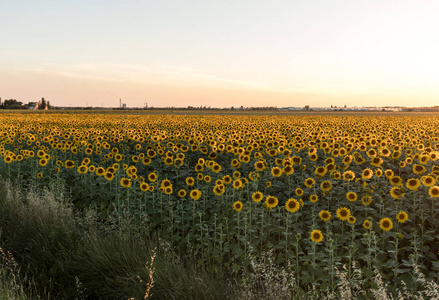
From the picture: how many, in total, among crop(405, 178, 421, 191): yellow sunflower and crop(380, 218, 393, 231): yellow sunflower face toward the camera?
2

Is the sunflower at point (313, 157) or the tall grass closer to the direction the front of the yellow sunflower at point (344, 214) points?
the tall grass

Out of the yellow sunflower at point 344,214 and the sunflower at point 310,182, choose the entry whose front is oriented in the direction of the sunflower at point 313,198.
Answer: the sunflower at point 310,182

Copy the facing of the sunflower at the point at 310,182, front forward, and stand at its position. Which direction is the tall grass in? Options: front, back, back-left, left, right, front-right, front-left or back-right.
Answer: front-right

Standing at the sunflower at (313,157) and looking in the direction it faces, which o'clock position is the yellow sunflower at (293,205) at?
The yellow sunflower is roughly at 12 o'clock from the sunflower.

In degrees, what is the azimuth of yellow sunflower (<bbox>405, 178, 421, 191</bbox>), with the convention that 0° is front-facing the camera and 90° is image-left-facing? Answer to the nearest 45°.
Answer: approximately 0°

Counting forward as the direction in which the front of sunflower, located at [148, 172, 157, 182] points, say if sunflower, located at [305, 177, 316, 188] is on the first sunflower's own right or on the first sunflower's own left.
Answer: on the first sunflower's own left

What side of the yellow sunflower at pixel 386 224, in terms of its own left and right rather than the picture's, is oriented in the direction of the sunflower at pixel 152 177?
right

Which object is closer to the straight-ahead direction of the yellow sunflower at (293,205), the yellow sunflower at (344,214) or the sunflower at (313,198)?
the yellow sunflower

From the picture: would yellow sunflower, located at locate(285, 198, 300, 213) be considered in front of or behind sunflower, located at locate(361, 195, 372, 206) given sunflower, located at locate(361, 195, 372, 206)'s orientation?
in front

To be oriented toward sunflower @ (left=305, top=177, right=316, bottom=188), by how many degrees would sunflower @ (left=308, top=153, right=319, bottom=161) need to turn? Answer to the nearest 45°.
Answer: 0° — it already faces it
